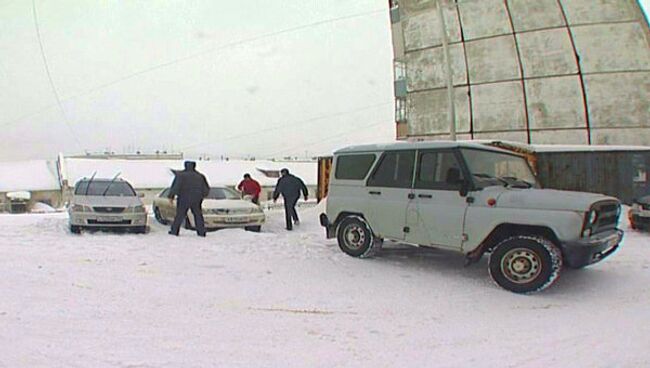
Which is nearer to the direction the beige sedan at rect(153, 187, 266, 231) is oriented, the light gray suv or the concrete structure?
the light gray suv

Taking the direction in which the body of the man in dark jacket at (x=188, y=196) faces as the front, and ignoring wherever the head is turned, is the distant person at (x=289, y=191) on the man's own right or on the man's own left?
on the man's own right

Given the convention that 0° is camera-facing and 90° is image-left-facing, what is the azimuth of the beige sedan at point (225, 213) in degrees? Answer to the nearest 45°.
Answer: approximately 315°

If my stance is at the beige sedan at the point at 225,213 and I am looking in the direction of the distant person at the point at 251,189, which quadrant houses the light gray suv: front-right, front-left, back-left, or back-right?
back-right

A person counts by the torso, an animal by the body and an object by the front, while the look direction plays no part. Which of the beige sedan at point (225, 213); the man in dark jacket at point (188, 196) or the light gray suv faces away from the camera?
the man in dark jacket

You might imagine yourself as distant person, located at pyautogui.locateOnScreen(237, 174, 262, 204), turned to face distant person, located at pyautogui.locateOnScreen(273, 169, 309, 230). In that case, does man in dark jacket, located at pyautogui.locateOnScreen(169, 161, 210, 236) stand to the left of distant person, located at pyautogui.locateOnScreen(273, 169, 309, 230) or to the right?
right

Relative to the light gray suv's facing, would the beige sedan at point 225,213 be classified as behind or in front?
behind

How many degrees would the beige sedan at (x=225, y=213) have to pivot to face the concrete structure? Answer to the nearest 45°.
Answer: approximately 90° to its left

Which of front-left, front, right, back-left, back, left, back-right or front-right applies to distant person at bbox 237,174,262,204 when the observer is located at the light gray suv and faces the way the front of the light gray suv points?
back

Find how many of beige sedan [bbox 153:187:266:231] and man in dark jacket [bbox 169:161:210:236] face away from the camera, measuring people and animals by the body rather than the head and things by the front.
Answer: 1

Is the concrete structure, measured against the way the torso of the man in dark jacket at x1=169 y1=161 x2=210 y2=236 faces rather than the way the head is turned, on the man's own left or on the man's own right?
on the man's own right

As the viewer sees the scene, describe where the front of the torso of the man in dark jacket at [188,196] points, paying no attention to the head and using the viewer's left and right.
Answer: facing away from the viewer
